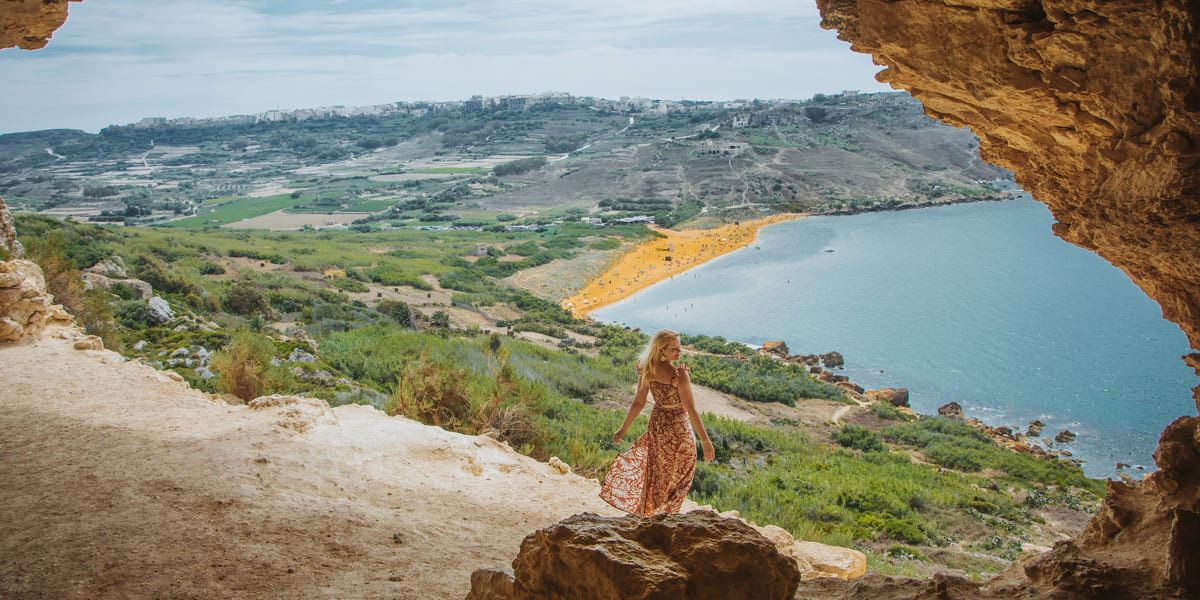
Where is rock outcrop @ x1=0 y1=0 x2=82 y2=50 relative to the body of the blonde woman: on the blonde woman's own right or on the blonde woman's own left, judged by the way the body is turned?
on the blonde woman's own left

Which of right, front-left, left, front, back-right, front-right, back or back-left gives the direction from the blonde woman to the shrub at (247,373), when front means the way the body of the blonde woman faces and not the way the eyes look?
front-left

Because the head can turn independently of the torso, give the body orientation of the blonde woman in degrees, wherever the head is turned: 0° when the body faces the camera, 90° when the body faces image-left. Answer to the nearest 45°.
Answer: approximately 180°

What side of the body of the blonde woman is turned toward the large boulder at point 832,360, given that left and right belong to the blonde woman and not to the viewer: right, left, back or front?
front

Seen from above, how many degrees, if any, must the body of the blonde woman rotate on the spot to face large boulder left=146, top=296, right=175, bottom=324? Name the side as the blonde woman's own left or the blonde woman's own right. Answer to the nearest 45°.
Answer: approximately 45° to the blonde woman's own left

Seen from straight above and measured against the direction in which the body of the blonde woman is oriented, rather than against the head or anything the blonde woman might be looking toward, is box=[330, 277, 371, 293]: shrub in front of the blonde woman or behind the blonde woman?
in front

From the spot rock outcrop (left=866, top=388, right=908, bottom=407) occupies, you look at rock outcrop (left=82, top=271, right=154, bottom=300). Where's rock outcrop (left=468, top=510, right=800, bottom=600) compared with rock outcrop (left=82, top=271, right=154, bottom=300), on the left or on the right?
left

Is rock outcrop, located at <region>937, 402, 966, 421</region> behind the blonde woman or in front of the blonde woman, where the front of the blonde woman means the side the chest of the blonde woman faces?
in front
